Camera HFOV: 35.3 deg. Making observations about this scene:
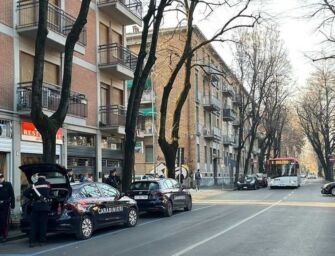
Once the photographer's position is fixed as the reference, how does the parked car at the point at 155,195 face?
facing away from the viewer and to the right of the viewer

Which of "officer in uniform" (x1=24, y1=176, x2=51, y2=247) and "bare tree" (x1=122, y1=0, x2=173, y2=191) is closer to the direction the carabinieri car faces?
the bare tree

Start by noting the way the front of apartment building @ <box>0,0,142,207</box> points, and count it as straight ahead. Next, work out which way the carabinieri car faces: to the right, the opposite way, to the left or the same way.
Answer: to the left

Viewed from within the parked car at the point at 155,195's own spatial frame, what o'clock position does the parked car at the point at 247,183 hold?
the parked car at the point at 247,183 is roughly at 11 o'clock from the parked car at the point at 155,195.

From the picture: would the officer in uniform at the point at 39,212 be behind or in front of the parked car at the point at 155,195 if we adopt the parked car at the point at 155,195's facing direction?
behind

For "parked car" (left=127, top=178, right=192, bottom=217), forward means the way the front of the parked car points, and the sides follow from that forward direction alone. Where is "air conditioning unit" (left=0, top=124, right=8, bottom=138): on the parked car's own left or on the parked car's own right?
on the parked car's own left

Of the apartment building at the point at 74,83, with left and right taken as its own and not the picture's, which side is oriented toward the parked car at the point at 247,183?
left

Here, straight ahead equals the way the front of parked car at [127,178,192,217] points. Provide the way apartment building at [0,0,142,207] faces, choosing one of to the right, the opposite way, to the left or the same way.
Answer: to the right

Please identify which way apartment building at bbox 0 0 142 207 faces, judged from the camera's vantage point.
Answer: facing the viewer and to the right of the viewer

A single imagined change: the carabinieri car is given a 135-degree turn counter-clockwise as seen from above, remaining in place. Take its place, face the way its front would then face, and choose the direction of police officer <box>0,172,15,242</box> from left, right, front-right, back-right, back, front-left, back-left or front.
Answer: front

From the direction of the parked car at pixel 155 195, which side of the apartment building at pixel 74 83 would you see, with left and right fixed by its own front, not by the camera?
front

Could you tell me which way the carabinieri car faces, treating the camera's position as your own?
facing away from the viewer and to the right of the viewer

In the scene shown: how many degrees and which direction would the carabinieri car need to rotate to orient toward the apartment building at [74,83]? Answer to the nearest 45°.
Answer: approximately 45° to its left
